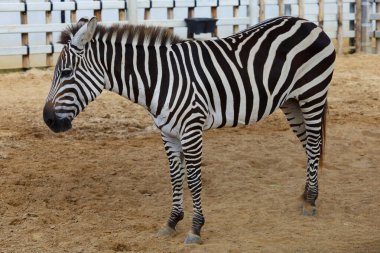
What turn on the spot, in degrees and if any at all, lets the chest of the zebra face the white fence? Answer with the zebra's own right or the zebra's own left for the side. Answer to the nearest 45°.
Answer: approximately 135° to the zebra's own right

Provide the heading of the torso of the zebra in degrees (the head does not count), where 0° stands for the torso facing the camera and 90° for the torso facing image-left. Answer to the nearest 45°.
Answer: approximately 45°
